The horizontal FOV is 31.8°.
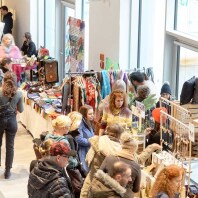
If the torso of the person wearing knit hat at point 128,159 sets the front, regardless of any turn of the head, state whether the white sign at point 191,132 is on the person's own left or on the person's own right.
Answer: on the person's own right

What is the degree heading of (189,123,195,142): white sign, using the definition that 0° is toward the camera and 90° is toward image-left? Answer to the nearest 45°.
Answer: approximately 0°
